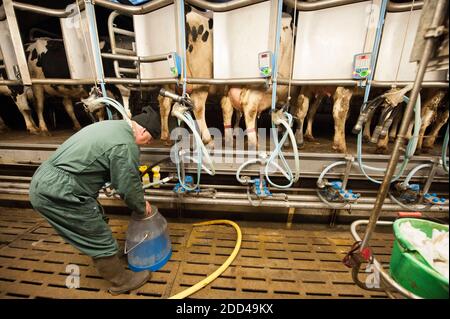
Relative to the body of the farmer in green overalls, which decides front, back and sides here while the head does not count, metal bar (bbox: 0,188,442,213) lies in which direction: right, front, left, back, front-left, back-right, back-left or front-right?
front

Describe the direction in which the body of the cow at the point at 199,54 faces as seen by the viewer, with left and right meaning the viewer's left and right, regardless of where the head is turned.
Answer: facing away from the viewer and to the right of the viewer

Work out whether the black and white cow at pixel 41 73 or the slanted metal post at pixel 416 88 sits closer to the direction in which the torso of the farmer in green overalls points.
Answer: the slanted metal post

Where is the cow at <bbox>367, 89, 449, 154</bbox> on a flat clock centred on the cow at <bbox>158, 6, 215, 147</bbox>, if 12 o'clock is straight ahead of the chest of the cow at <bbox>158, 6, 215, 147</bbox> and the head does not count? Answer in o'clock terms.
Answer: the cow at <bbox>367, 89, 449, 154</bbox> is roughly at 2 o'clock from the cow at <bbox>158, 6, 215, 147</bbox>.

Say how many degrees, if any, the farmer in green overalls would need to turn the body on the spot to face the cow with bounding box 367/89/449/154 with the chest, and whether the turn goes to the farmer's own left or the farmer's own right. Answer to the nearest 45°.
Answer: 0° — they already face it

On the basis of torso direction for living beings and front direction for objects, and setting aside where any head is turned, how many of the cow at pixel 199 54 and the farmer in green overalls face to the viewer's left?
0

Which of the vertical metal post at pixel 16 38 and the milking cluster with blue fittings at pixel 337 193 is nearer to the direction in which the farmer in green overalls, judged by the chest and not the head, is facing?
the milking cluster with blue fittings

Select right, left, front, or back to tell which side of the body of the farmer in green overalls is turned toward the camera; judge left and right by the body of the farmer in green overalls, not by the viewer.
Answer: right

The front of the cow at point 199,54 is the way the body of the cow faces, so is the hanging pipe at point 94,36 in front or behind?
behind
